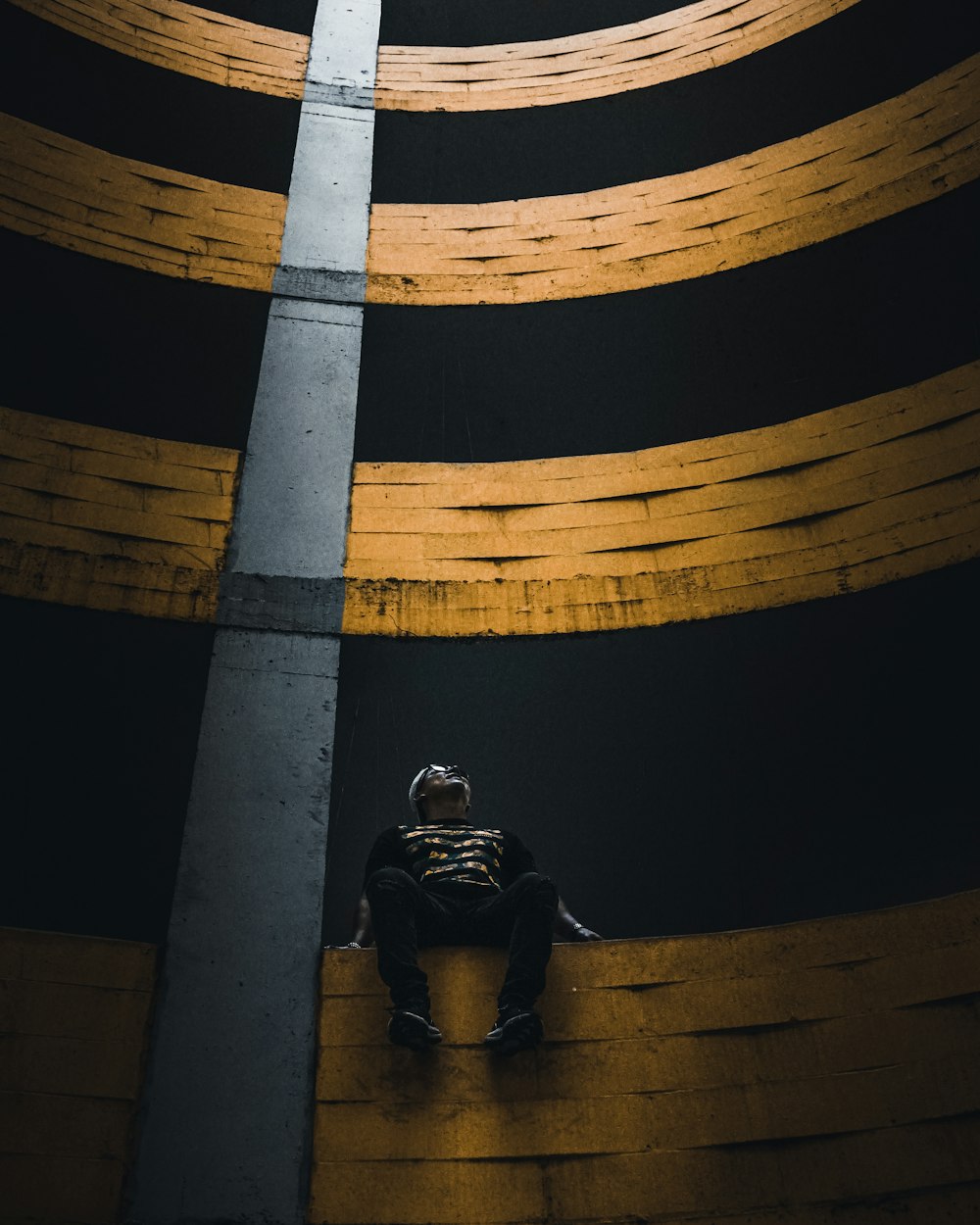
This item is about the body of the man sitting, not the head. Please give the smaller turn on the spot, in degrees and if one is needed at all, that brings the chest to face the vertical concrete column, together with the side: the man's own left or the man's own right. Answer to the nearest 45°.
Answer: approximately 135° to the man's own right

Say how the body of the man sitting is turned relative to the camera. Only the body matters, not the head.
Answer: toward the camera
